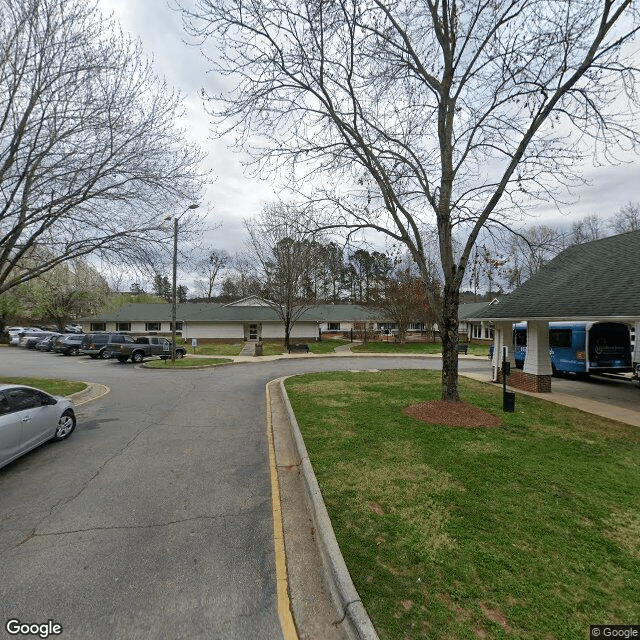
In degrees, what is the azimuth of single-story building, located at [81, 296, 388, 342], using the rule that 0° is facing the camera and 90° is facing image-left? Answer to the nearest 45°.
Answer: approximately 0°

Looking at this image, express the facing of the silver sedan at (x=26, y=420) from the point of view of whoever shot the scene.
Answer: facing away from the viewer and to the right of the viewer

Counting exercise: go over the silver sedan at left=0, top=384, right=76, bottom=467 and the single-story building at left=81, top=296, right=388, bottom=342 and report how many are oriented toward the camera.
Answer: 1

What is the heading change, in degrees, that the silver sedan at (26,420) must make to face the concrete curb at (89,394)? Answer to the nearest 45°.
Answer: approximately 45° to its left

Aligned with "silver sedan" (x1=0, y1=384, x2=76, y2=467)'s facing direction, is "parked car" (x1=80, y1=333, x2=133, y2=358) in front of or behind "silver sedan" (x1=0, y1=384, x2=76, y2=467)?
in front
